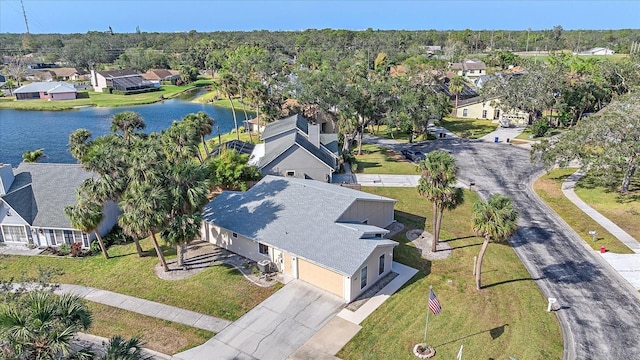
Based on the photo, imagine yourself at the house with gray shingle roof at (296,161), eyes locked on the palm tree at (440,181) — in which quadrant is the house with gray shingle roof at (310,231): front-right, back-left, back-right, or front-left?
front-right

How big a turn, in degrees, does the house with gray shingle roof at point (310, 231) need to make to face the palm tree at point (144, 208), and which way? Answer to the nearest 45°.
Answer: approximately 45° to its right

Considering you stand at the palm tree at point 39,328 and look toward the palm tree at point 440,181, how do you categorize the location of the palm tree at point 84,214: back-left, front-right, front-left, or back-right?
front-left

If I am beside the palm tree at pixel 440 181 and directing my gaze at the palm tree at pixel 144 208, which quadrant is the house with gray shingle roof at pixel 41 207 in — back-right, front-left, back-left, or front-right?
front-right

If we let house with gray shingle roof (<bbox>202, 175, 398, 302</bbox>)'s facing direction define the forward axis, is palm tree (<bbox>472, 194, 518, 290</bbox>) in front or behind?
in front

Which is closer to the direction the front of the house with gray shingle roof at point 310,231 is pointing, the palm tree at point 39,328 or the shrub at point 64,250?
the palm tree
